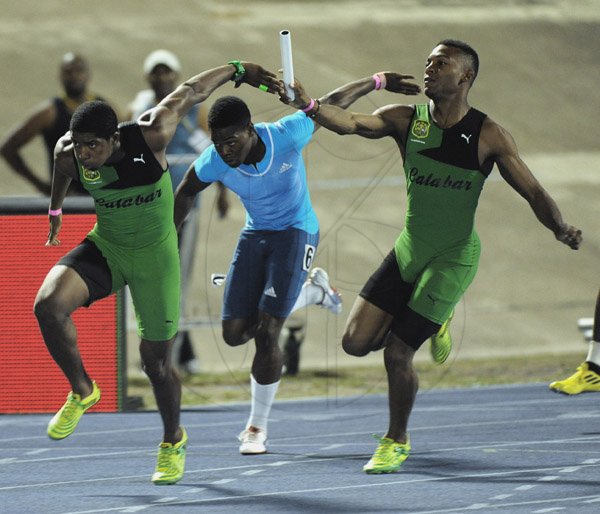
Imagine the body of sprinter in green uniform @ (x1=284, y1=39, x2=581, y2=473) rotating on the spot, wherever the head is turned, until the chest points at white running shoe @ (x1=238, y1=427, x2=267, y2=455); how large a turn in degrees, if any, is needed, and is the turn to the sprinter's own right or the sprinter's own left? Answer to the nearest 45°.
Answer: approximately 90° to the sprinter's own right

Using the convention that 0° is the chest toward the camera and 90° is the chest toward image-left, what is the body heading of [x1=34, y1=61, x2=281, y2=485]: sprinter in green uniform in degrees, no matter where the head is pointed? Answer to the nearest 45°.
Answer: approximately 45°

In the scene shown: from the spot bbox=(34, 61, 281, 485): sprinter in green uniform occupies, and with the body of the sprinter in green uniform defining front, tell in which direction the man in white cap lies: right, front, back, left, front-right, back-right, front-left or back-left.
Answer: back-right

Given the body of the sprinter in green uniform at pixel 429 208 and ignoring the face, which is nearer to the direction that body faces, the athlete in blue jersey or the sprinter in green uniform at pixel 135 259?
the sprinter in green uniform

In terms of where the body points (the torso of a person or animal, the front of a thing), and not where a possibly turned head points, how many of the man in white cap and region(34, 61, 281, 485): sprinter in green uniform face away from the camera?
0

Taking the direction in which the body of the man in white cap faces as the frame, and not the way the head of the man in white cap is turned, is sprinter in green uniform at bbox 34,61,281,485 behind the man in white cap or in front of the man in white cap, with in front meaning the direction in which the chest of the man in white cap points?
in front

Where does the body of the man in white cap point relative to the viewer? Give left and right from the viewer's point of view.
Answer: facing the viewer

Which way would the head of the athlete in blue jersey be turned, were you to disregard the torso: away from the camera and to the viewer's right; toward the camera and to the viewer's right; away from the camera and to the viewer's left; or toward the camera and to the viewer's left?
toward the camera and to the viewer's left

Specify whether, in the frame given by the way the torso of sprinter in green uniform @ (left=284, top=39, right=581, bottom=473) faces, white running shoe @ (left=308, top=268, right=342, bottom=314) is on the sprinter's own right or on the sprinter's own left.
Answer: on the sprinter's own right

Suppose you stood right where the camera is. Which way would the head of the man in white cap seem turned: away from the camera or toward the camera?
toward the camera

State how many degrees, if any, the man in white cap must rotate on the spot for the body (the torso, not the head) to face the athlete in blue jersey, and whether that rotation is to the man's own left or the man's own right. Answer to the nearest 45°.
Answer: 0° — they already face them
